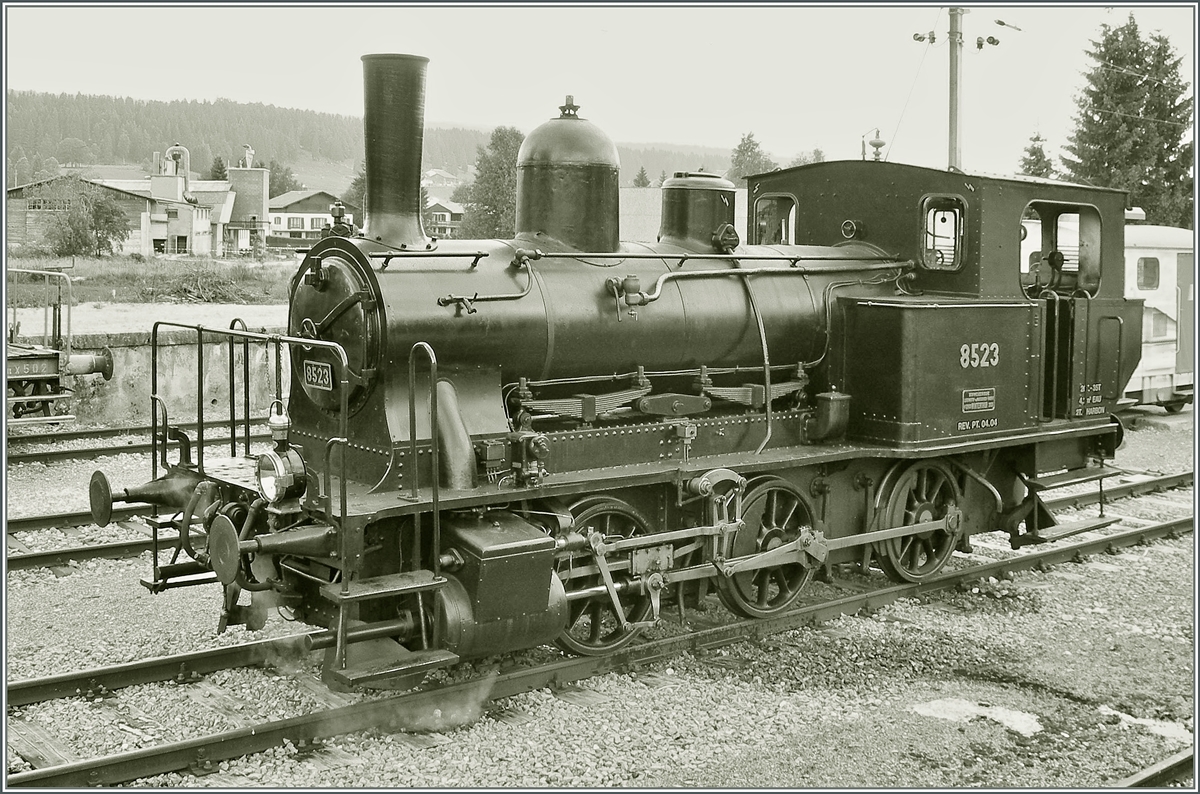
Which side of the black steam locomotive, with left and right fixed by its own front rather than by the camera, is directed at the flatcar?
right

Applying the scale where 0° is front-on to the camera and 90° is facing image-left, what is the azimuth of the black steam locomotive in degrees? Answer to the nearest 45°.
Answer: approximately 45°

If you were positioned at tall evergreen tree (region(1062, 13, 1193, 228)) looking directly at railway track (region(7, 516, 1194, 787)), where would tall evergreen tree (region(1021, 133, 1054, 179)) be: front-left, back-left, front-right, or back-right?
back-right

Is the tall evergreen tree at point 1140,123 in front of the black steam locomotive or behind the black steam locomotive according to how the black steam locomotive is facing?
behind

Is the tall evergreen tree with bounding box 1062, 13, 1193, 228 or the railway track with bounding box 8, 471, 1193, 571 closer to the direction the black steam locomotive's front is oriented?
the railway track
